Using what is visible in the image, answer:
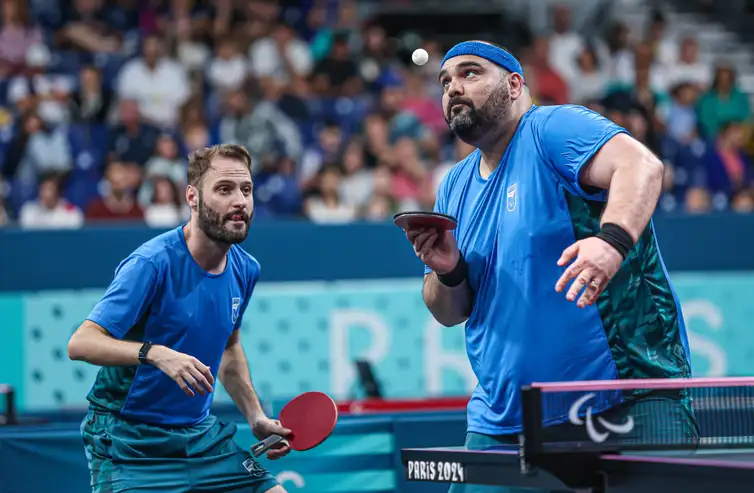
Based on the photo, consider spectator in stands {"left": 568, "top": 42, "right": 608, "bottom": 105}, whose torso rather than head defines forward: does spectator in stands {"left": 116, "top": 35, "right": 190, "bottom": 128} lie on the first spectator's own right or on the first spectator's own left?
on the first spectator's own right

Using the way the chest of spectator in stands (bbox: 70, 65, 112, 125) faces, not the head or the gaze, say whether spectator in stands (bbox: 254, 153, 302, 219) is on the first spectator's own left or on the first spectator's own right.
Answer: on the first spectator's own left

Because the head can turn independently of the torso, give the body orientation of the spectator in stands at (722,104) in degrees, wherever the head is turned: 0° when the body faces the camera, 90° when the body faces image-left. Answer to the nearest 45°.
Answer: approximately 0°

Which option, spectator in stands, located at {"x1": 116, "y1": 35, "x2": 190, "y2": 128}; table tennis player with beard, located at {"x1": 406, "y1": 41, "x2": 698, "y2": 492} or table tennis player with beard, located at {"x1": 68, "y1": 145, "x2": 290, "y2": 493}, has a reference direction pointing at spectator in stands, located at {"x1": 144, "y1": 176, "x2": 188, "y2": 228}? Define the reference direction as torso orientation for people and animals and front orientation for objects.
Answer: spectator in stands, located at {"x1": 116, "y1": 35, "x2": 190, "y2": 128}

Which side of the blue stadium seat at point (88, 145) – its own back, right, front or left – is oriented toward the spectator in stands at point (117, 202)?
front

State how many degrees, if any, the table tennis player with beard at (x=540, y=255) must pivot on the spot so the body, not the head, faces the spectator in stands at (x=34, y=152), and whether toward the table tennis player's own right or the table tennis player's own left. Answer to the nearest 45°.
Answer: approximately 90° to the table tennis player's own right

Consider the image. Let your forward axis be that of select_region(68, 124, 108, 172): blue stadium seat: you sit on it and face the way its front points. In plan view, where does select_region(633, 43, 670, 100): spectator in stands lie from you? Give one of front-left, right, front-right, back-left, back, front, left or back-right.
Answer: left

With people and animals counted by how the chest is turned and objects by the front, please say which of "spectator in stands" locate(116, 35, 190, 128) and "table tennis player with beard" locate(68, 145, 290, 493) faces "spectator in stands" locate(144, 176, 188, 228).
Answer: "spectator in stands" locate(116, 35, 190, 128)

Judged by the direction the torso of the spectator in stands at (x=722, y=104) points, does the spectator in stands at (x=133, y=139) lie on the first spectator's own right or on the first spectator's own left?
on the first spectator's own right

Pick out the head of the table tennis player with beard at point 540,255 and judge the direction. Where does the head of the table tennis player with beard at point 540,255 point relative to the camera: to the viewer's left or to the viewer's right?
to the viewer's left

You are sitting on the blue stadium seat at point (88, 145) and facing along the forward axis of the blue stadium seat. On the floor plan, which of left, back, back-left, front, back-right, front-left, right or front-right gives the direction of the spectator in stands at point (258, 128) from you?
left

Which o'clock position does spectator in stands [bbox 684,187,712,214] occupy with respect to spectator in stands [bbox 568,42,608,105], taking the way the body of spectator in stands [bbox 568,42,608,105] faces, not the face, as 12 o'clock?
spectator in stands [bbox 684,187,712,214] is roughly at 11 o'clock from spectator in stands [bbox 568,42,608,105].

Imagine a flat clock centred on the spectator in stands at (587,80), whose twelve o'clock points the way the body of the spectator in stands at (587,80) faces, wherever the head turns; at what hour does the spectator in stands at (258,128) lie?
the spectator in stands at (258,128) is roughly at 2 o'clock from the spectator in stands at (587,80).
